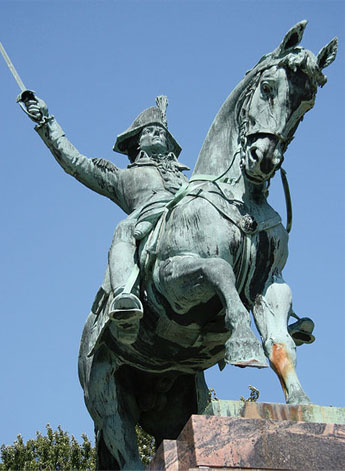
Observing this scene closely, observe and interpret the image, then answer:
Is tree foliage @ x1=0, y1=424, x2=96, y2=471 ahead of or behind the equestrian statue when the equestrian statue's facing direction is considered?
behind

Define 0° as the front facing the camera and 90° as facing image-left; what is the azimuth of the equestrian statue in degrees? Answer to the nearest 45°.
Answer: approximately 315°
